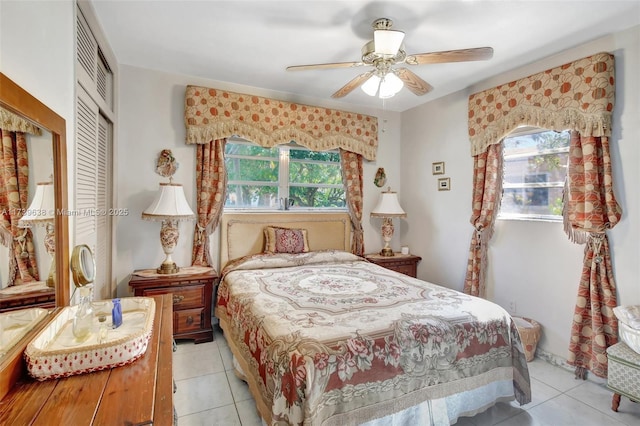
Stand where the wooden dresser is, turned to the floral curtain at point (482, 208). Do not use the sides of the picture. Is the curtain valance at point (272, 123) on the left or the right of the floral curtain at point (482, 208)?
left

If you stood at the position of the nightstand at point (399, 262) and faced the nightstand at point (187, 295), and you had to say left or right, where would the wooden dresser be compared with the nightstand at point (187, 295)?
left

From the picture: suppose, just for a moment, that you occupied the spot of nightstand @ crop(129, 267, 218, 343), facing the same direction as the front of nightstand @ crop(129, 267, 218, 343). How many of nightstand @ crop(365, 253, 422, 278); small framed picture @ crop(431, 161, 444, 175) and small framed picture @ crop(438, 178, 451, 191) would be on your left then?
3

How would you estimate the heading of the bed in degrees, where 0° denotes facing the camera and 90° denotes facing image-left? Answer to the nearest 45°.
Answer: approximately 315°

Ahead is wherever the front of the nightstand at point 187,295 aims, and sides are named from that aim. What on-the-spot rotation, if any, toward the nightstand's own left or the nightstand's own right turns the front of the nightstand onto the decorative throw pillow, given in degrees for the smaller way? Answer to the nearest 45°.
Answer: approximately 90° to the nightstand's own left

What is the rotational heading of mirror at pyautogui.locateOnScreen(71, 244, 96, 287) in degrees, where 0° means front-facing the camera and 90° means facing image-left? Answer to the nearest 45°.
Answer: approximately 315°

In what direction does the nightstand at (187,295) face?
toward the camera

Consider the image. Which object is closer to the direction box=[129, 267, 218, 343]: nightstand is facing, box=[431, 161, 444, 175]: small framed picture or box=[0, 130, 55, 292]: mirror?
the mirror

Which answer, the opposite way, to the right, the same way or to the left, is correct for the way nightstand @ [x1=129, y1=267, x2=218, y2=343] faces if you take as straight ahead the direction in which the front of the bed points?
the same way

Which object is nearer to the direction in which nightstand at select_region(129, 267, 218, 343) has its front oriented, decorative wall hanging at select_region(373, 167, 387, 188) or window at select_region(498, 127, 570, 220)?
the window

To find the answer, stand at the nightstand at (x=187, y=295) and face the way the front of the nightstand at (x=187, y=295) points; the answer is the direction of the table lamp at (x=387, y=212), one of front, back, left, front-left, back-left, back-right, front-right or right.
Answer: left

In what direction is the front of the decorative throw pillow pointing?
toward the camera

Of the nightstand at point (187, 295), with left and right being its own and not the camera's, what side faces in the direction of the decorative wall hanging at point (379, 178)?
left

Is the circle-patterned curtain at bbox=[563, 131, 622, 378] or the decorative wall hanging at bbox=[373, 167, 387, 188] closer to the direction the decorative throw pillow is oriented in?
the circle-patterned curtain

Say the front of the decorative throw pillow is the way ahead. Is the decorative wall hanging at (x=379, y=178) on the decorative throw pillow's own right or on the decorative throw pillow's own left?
on the decorative throw pillow's own left

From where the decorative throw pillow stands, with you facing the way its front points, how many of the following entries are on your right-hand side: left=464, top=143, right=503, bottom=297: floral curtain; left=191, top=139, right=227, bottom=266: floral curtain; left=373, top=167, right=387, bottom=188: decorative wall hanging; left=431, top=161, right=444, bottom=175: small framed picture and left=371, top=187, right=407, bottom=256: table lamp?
1

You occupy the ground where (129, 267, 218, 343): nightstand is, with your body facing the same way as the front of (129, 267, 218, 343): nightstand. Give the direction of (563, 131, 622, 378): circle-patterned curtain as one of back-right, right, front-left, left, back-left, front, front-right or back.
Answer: front-left

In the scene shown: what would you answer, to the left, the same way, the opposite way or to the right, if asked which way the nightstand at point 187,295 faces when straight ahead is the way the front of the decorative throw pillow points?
the same way

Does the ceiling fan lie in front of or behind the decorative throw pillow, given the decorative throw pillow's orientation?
in front

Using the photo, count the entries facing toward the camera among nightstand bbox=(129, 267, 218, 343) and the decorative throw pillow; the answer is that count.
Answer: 2
